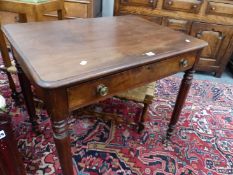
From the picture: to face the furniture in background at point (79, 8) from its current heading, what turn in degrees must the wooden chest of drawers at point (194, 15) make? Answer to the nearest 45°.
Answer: approximately 90° to its right

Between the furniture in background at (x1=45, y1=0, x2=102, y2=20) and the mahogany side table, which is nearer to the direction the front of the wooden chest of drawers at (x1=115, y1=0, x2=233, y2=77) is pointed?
the mahogany side table

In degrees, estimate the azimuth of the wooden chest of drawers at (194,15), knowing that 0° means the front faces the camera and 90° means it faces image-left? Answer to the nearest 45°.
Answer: approximately 0°

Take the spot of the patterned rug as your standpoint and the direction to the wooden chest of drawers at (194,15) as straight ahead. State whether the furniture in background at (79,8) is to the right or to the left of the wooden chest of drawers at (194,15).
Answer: left

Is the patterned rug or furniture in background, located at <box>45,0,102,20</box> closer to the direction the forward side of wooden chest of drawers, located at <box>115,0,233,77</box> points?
the patterned rug

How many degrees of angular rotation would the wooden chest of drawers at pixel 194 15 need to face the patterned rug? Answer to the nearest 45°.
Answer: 0° — it already faces it

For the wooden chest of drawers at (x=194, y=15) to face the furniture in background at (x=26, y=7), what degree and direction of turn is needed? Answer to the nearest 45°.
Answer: approximately 45° to its right

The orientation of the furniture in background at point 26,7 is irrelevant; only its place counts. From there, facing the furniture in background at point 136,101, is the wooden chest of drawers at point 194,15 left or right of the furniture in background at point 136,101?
left
